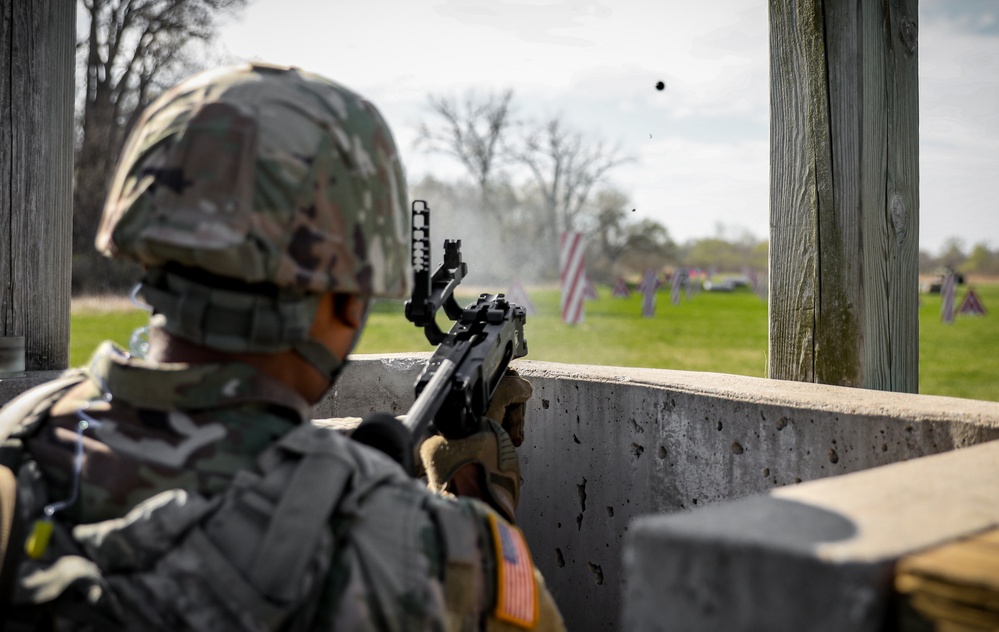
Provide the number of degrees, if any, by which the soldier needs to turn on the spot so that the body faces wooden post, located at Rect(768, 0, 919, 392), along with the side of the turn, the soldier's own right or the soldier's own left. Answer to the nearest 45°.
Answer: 0° — they already face it

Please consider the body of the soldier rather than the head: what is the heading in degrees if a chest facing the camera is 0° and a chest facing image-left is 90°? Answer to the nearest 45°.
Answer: approximately 225°

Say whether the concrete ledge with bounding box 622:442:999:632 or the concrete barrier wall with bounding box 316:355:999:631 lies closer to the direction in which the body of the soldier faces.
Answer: the concrete barrier wall

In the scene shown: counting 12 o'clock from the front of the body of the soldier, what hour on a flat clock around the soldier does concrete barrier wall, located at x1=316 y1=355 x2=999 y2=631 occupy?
The concrete barrier wall is roughly at 12 o'clock from the soldier.

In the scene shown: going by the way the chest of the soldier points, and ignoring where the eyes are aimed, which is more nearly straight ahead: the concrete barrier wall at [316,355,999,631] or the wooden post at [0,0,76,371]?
the concrete barrier wall

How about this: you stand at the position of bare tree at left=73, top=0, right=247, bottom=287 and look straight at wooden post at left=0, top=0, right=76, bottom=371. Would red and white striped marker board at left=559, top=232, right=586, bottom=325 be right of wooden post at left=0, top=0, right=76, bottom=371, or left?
left

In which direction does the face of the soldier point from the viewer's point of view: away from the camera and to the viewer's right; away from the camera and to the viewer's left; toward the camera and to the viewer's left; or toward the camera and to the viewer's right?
away from the camera and to the viewer's right

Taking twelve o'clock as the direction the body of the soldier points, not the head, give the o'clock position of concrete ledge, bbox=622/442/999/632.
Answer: The concrete ledge is roughly at 3 o'clock from the soldier.

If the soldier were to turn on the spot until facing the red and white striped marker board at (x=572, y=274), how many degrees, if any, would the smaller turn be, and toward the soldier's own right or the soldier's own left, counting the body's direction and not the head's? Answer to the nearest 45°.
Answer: approximately 45° to the soldier's own left
